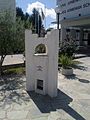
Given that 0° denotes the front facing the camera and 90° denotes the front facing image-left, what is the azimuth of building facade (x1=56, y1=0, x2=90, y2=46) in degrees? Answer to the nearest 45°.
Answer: approximately 45°

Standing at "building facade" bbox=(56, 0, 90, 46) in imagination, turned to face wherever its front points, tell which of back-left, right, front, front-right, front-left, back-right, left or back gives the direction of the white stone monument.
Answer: front-left

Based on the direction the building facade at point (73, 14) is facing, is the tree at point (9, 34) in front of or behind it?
in front
